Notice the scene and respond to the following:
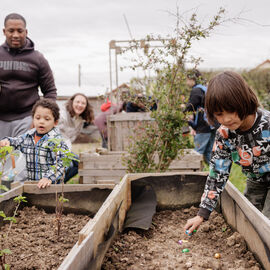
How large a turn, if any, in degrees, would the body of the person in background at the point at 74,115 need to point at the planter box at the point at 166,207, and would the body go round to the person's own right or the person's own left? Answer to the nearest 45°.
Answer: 0° — they already face it

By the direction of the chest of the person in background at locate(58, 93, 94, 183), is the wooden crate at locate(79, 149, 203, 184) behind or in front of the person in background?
in front

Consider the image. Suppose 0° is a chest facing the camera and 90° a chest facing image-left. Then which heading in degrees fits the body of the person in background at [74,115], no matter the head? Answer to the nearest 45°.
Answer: approximately 0°

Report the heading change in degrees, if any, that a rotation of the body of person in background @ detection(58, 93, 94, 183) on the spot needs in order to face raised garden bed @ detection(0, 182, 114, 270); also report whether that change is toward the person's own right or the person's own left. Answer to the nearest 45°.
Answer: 0° — they already face it

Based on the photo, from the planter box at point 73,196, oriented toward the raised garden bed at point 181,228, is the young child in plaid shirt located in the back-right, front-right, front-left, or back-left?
back-left

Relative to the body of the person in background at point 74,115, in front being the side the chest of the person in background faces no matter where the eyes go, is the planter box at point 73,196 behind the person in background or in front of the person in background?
in front
